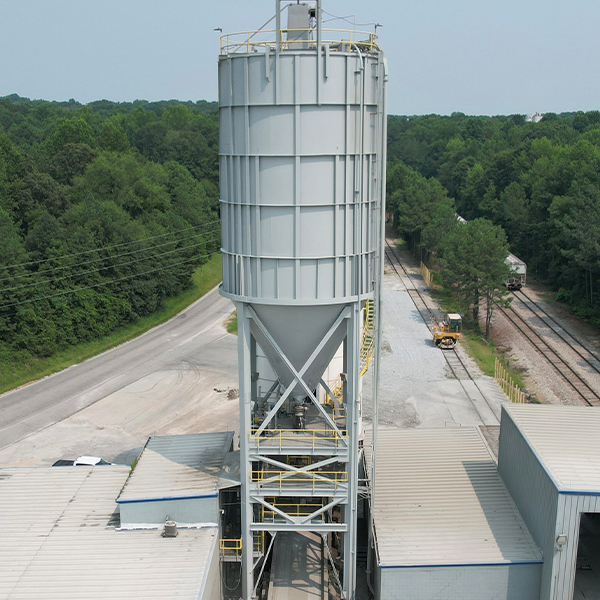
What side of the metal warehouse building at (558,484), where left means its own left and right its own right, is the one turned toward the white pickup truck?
right

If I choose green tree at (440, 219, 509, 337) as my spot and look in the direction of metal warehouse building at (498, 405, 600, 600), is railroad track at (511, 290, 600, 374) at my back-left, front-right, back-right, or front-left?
front-left

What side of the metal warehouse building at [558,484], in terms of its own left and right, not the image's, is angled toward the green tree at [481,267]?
back

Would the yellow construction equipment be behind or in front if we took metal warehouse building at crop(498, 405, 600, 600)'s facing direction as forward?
behind

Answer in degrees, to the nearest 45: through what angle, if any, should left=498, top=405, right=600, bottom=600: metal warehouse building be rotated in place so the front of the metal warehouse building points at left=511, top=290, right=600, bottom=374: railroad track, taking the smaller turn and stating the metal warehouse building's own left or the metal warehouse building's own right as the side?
approximately 180°

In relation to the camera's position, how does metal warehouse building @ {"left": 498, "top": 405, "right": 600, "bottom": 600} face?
facing the viewer

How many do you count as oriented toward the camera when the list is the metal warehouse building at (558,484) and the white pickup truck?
1
